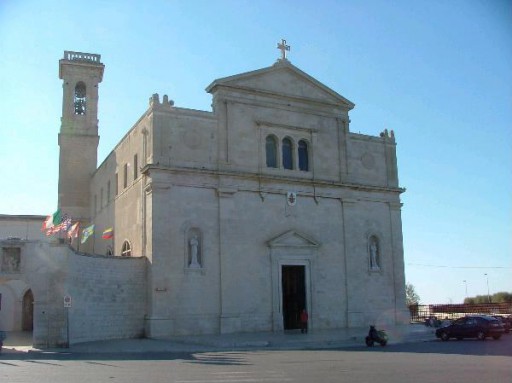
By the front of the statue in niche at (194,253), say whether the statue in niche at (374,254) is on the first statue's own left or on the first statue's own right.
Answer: on the first statue's own left

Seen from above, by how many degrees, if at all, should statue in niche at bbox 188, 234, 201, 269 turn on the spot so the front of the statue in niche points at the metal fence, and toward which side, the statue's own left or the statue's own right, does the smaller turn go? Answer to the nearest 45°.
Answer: approximately 135° to the statue's own left

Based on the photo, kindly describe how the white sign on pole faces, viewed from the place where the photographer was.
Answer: facing the viewer

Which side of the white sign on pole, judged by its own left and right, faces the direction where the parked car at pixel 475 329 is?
left

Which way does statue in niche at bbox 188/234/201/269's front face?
toward the camera

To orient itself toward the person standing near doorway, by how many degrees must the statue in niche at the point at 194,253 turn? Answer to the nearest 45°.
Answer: approximately 90° to its left

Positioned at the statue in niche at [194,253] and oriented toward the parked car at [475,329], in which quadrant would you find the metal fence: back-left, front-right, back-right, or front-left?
front-left

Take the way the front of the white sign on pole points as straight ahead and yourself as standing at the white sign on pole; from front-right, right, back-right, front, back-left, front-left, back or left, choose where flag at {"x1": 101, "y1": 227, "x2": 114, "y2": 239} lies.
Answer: back

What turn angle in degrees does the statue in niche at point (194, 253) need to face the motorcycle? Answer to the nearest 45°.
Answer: approximately 45° to its left

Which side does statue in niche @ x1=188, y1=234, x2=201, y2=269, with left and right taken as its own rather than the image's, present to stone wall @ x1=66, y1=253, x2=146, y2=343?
right
